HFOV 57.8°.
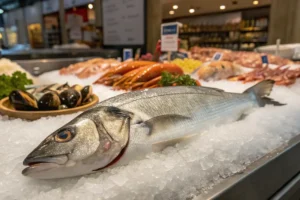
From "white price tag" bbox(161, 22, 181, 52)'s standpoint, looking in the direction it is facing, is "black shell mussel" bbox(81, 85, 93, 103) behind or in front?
in front

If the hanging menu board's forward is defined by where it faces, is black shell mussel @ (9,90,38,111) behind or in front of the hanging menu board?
in front

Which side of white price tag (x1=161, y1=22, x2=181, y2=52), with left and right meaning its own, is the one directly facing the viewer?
front

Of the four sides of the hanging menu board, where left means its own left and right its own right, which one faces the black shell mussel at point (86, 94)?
front

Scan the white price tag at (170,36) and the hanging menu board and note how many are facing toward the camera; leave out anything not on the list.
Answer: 2

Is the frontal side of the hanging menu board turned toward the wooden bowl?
yes

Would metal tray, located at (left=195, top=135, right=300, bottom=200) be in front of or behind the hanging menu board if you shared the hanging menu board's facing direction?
in front

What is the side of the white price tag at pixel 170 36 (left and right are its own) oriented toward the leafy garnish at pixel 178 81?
front

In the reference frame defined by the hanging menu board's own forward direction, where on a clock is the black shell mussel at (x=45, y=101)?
The black shell mussel is roughly at 12 o'clock from the hanging menu board.

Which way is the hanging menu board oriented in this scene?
toward the camera
